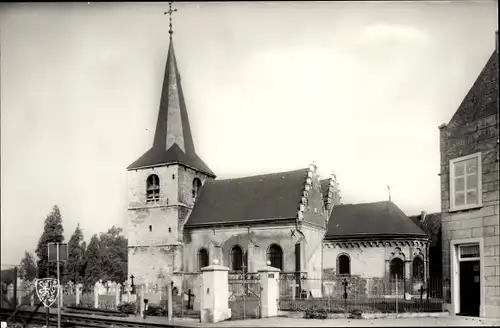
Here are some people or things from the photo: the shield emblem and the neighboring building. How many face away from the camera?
0

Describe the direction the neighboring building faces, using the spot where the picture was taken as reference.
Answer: facing the viewer and to the left of the viewer

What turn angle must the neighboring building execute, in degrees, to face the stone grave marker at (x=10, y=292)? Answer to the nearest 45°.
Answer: approximately 45° to its right

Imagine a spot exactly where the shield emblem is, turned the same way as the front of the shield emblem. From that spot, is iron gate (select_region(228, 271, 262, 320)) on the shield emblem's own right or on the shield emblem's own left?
on the shield emblem's own left

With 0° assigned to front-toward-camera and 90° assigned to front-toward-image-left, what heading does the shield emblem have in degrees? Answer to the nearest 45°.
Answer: approximately 0°

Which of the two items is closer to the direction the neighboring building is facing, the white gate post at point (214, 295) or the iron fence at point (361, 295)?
the white gate post
